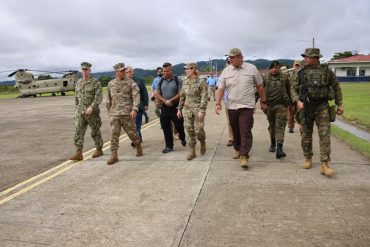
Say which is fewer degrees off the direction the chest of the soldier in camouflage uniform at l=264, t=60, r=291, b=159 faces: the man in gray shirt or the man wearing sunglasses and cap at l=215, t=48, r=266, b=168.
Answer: the man wearing sunglasses and cap

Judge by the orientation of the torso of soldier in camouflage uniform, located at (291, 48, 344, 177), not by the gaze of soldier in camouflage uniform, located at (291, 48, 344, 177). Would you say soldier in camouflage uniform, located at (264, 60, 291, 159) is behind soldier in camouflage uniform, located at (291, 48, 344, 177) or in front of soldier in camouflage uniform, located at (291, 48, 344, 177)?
behind

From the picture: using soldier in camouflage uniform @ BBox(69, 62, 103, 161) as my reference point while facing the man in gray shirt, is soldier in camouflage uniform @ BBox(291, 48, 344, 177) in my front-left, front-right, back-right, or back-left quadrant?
front-right

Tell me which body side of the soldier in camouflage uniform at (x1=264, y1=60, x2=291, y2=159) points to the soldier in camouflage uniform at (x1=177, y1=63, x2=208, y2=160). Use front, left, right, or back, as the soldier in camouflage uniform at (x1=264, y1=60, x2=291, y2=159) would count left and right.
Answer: right

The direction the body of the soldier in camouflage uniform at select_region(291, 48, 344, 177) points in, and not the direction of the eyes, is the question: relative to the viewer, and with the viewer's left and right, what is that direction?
facing the viewer

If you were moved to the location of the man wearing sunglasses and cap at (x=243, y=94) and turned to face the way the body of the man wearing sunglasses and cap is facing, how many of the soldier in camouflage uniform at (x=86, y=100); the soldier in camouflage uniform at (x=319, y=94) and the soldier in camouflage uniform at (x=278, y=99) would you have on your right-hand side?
1

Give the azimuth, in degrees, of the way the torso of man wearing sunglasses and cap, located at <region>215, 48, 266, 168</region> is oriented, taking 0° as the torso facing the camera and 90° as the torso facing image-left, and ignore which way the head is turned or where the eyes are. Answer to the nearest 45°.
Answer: approximately 0°

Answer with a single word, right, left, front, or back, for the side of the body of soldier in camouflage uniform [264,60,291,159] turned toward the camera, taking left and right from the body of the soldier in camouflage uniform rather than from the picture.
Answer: front

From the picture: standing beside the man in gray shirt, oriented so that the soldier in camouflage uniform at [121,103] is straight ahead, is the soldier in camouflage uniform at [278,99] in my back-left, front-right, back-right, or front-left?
back-left

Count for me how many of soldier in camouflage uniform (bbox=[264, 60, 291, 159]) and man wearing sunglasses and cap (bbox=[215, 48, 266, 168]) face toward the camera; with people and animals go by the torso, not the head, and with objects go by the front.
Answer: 2

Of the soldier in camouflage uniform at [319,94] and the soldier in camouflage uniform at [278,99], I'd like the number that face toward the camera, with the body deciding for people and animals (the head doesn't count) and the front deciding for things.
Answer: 2
